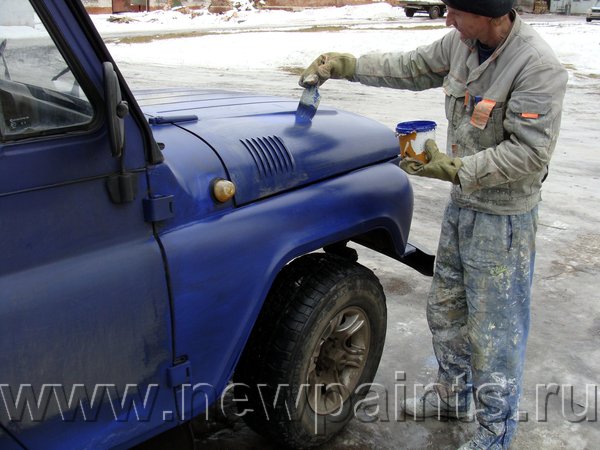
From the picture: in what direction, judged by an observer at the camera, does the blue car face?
facing away from the viewer and to the right of the viewer

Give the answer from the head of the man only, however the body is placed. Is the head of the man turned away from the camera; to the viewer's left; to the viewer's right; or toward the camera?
to the viewer's left

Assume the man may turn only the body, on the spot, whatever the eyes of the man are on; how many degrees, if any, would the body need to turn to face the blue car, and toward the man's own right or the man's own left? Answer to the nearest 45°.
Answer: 0° — they already face it

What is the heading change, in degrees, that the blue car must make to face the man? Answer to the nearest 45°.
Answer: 0° — it already faces them

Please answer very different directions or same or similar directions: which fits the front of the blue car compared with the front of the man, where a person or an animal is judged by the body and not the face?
very different directions
